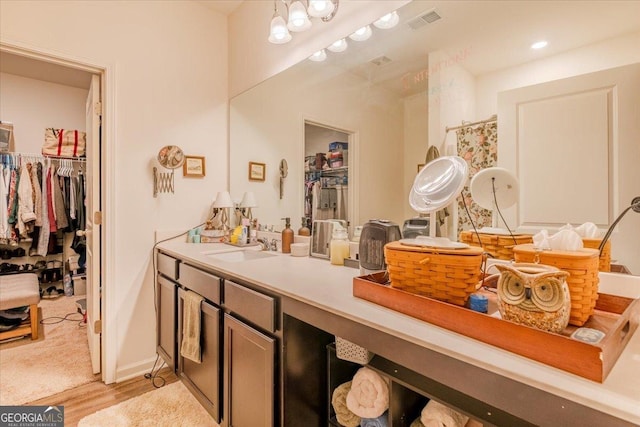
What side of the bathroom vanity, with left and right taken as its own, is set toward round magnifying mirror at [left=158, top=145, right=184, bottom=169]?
right

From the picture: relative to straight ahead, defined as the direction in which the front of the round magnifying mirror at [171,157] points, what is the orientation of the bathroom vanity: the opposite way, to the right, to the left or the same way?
to the right

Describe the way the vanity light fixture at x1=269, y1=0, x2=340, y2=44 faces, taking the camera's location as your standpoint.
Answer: facing the viewer and to the left of the viewer

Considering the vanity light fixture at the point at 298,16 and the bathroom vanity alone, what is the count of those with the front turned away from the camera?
0

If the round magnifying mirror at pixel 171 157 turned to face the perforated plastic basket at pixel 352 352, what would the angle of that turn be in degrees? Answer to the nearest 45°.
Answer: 0° — it already faces it

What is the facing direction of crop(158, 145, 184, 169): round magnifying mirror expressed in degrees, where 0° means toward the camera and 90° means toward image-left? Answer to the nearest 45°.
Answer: approximately 0°

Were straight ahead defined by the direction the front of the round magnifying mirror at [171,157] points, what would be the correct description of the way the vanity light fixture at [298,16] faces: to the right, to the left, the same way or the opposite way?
to the right

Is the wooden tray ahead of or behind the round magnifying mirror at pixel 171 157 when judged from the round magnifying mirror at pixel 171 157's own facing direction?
ahead

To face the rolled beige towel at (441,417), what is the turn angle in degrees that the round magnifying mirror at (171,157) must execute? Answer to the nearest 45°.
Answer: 0° — it already faces it

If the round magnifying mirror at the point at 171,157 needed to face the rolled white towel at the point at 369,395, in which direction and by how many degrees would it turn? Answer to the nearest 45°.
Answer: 0° — it already faces it
